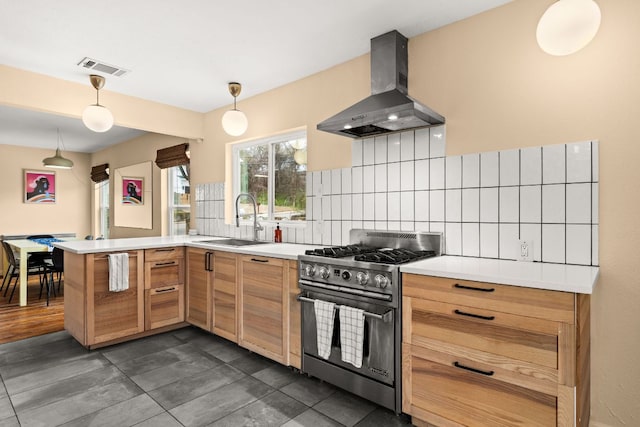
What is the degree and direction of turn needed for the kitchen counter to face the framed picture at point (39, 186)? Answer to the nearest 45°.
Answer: approximately 90° to its right

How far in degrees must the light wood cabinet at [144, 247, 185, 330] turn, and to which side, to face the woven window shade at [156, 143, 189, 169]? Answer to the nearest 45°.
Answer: approximately 135° to its left

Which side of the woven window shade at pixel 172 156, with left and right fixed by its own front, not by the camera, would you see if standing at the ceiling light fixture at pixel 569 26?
left

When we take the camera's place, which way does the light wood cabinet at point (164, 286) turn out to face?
facing the viewer and to the right of the viewer

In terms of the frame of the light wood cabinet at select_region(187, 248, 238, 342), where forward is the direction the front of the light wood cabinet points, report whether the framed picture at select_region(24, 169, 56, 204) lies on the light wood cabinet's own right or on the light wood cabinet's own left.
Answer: on the light wood cabinet's own right

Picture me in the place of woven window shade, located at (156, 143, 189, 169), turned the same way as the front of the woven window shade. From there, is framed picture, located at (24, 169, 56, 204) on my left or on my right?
on my right

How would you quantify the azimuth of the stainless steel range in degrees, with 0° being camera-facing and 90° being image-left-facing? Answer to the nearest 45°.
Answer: approximately 45°

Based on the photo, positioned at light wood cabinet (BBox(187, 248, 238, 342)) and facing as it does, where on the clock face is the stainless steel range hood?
The stainless steel range hood is roughly at 9 o'clock from the light wood cabinet.

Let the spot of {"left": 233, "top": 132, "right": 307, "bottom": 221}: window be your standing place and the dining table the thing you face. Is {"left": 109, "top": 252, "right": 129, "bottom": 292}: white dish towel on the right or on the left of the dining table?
left
